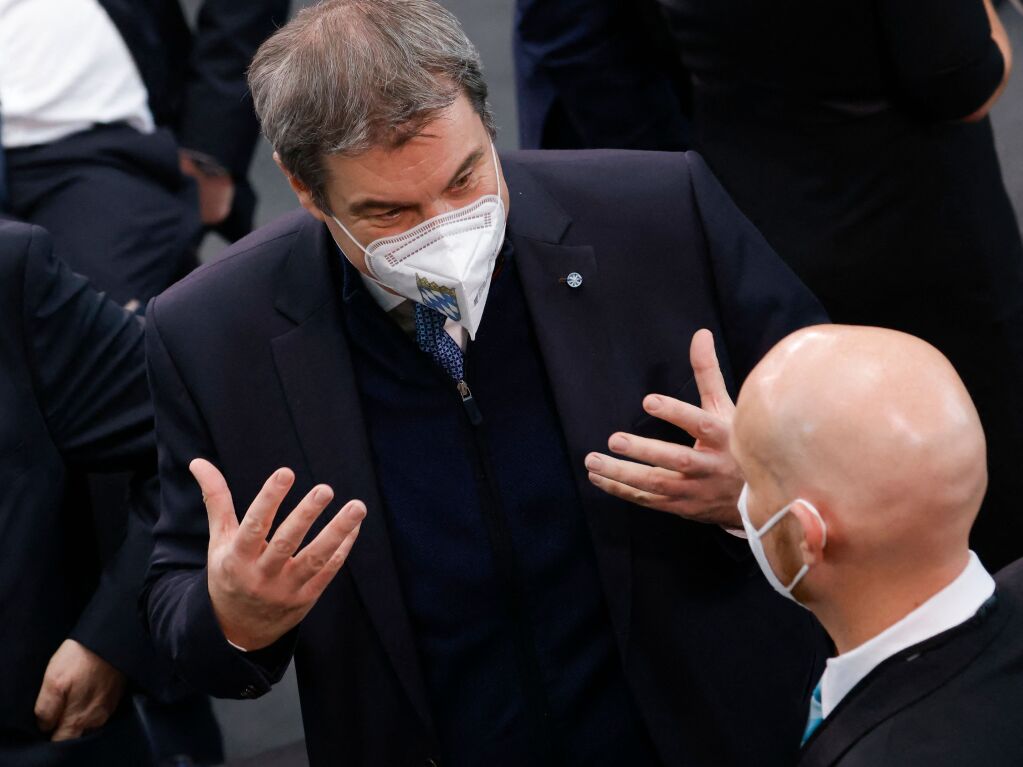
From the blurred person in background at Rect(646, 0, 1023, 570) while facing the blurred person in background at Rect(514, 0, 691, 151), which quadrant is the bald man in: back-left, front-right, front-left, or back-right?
back-left

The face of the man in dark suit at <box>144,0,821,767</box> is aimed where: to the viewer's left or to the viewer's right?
to the viewer's right

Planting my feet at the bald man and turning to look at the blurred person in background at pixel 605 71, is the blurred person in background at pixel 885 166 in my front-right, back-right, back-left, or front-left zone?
front-right

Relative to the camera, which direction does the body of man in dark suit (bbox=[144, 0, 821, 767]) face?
toward the camera

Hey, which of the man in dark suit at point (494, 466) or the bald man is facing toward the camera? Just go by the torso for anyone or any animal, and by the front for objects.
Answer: the man in dark suit

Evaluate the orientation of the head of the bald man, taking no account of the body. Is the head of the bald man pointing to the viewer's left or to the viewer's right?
to the viewer's left

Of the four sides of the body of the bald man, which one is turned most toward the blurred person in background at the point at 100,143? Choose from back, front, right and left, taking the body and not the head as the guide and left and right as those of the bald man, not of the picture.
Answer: front

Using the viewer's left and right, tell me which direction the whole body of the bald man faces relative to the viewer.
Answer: facing away from the viewer and to the left of the viewer

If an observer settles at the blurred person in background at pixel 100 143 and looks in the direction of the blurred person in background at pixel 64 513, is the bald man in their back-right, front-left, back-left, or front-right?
front-left

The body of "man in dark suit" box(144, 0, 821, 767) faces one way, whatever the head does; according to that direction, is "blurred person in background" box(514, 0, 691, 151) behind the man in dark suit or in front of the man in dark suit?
behind

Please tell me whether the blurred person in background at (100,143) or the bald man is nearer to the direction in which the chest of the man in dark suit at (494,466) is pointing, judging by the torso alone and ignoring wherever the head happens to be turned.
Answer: the bald man

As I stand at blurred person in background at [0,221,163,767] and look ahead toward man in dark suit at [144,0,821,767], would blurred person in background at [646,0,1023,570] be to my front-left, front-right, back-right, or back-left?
front-left

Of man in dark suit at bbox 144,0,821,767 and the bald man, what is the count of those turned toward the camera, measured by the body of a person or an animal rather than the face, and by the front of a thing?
1
